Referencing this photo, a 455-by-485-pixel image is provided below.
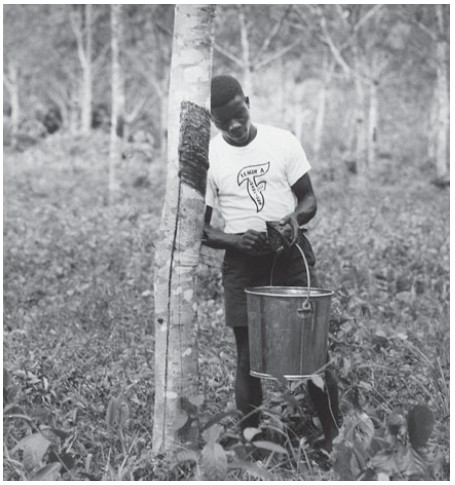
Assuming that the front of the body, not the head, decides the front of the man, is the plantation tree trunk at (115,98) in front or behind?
behind

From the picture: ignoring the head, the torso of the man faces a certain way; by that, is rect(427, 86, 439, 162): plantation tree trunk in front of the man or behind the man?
behind

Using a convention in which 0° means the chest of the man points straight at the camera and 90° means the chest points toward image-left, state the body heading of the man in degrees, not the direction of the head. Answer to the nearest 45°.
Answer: approximately 0°

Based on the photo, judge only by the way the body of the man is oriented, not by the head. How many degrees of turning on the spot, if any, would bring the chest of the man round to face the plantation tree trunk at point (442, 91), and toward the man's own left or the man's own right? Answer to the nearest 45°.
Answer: approximately 180°

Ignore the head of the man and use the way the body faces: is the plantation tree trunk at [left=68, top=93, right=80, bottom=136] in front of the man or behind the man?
behind
